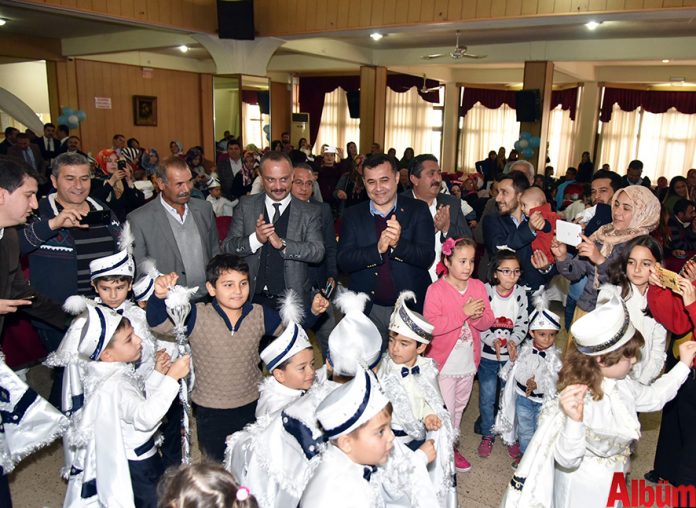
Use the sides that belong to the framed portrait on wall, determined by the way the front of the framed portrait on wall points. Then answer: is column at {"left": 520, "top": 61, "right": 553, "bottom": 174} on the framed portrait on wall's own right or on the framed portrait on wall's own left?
on the framed portrait on wall's own left

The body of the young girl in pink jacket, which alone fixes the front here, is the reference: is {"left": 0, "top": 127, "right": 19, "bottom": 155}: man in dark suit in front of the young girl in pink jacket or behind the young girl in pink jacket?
behind

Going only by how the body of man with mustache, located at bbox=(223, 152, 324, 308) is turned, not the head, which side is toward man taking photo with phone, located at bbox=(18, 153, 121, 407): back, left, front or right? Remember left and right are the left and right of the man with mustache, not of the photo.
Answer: right

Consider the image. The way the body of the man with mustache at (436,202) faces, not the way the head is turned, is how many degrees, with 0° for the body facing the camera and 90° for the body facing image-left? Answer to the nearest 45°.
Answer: approximately 315°

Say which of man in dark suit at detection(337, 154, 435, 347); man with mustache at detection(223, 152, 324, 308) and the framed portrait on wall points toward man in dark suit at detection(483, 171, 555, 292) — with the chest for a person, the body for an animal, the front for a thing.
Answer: the framed portrait on wall

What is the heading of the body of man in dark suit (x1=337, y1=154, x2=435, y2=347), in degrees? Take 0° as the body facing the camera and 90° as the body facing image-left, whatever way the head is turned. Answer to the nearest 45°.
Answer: approximately 0°

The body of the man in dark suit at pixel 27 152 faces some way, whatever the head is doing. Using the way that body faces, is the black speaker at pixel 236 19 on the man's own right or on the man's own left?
on the man's own left

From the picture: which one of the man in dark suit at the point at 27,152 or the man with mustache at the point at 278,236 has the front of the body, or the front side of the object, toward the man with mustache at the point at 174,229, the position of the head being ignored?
the man in dark suit

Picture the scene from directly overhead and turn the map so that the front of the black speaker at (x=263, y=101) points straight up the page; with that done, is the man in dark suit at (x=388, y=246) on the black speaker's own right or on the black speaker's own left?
on the black speaker's own left
